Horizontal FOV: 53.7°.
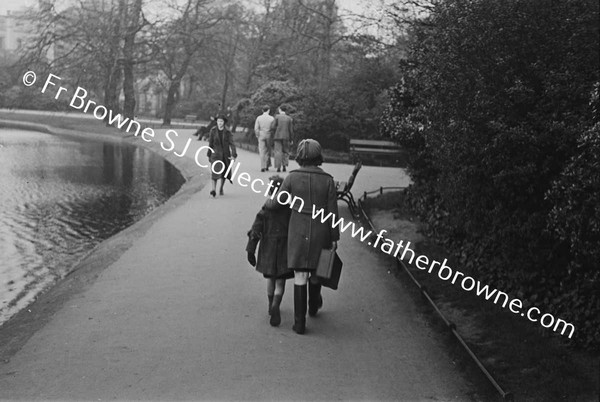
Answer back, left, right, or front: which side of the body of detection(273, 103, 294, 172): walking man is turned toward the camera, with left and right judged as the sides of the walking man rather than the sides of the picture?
back

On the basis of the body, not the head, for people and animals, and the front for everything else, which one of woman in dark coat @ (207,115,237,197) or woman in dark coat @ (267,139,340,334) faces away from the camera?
woman in dark coat @ (267,139,340,334)

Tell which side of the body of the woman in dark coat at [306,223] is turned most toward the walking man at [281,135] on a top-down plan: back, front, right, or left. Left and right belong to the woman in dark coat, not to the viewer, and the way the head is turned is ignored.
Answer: front

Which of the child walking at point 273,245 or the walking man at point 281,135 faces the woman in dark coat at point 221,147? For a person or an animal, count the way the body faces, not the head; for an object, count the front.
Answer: the child walking

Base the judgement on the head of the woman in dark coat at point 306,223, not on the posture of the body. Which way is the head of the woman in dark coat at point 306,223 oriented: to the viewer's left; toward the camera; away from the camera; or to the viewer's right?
away from the camera

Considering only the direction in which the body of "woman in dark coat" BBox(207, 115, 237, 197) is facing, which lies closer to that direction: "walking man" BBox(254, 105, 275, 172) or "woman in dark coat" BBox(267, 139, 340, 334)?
the woman in dark coat

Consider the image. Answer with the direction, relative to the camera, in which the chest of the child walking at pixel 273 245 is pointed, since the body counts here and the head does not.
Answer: away from the camera

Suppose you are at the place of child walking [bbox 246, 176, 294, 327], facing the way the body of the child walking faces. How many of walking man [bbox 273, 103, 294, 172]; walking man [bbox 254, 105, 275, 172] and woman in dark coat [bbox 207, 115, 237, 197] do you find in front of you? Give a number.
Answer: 3

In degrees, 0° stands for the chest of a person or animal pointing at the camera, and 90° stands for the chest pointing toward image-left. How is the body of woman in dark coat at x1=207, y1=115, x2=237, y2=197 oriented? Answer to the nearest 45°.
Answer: approximately 0°

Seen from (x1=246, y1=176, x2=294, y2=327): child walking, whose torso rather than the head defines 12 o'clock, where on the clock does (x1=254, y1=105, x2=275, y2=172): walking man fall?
The walking man is roughly at 12 o'clock from the child walking.

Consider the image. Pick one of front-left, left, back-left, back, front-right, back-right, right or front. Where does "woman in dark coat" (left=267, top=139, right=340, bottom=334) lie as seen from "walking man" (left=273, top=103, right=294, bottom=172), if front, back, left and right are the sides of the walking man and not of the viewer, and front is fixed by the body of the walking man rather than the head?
back

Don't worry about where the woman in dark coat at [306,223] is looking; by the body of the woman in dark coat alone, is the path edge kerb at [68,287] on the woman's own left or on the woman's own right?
on the woman's own left

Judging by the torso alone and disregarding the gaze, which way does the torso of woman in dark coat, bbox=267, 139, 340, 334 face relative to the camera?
away from the camera
